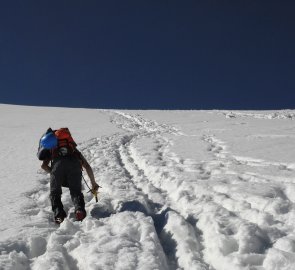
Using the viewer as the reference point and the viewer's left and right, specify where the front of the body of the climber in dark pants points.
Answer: facing away from the viewer
